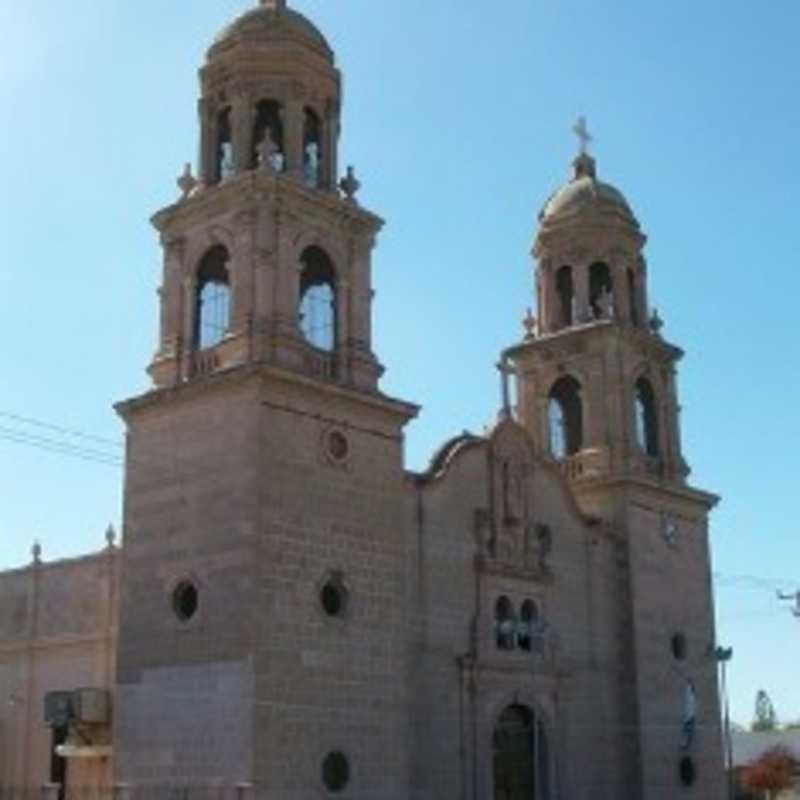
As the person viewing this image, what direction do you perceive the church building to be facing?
facing the viewer and to the right of the viewer
